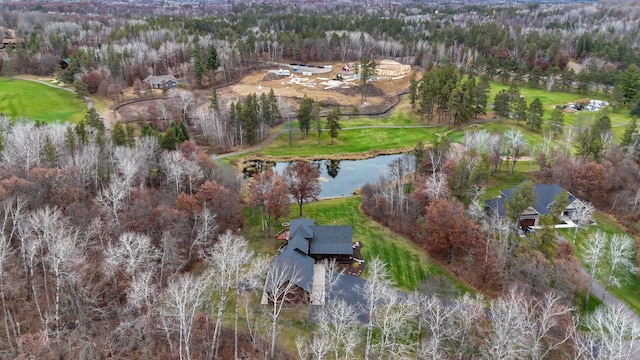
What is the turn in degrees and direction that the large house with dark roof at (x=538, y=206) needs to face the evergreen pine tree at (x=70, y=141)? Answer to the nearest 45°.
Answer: approximately 90° to its right

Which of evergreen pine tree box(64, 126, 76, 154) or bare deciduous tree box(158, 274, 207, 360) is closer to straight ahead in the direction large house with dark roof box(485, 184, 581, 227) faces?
the bare deciduous tree

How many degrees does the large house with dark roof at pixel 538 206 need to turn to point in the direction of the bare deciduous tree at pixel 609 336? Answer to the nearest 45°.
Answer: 0° — it already faces it

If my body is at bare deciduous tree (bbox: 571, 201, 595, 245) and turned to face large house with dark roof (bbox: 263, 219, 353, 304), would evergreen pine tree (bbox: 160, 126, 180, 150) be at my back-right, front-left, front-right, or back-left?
front-right

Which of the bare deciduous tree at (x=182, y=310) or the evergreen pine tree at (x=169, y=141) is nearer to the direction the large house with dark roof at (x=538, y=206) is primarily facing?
the bare deciduous tree

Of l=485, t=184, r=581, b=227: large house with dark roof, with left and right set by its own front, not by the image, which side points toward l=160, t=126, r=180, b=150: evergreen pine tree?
right

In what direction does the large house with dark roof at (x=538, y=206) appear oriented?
toward the camera

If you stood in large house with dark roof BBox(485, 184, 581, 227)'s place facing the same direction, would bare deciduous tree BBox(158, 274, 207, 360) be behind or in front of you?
in front

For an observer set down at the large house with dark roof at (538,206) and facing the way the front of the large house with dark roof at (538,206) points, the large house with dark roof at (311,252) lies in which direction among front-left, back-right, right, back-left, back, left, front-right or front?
front-right
